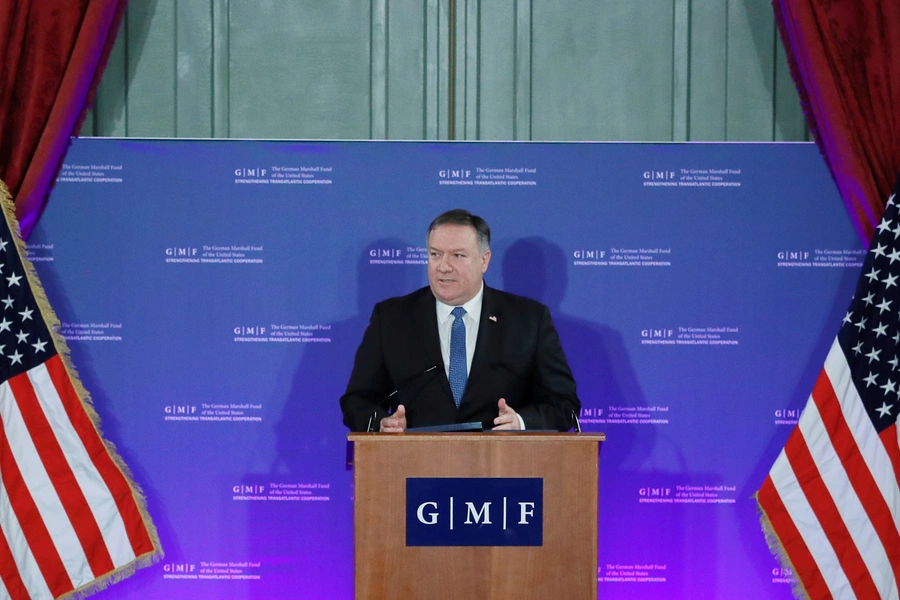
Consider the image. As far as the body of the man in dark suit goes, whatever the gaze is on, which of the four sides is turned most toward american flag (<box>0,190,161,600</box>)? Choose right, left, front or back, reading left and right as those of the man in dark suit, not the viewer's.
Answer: right

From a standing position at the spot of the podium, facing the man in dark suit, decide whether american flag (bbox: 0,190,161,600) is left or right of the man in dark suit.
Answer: left

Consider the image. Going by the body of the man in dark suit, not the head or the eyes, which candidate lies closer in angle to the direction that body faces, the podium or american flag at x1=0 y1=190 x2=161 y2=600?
the podium

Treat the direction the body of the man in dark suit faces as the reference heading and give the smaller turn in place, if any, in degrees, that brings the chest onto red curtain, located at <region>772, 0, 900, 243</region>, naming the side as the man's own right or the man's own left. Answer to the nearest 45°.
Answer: approximately 90° to the man's own left

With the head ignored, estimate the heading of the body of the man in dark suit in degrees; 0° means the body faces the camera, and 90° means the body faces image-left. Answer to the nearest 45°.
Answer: approximately 0°

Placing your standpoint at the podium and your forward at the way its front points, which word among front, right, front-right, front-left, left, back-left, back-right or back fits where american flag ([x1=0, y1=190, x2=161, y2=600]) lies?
back-right

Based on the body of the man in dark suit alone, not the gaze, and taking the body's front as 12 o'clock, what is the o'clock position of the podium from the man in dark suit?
The podium is roughly at 12 o'clock from the man in dark suit.

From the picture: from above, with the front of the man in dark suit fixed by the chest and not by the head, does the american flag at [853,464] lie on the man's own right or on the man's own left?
on the man's own left
